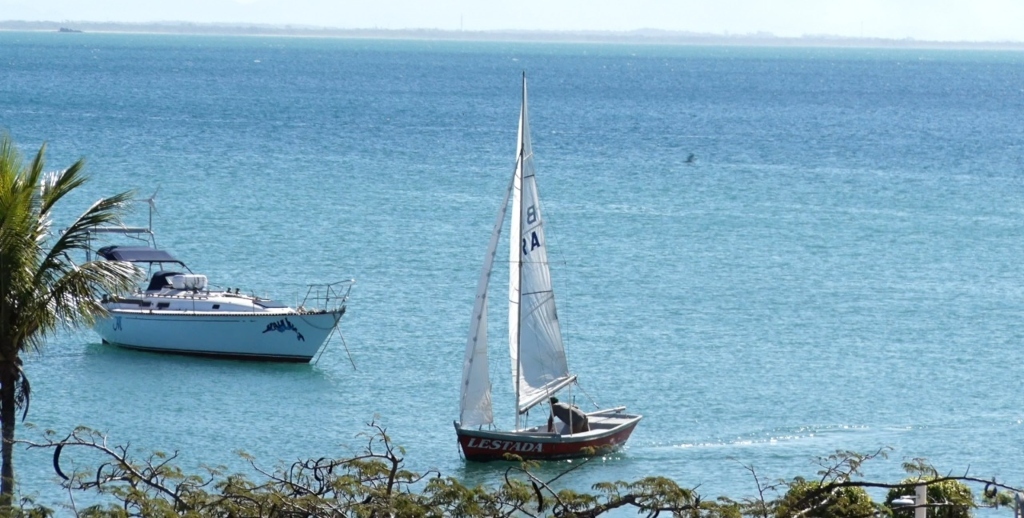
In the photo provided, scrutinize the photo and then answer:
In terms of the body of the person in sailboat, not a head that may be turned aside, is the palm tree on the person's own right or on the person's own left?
on the person's own left

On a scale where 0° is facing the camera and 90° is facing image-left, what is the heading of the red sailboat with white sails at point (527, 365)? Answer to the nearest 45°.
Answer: approximately 45°

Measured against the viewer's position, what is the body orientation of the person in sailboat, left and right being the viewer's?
facing to the left of the viewer
